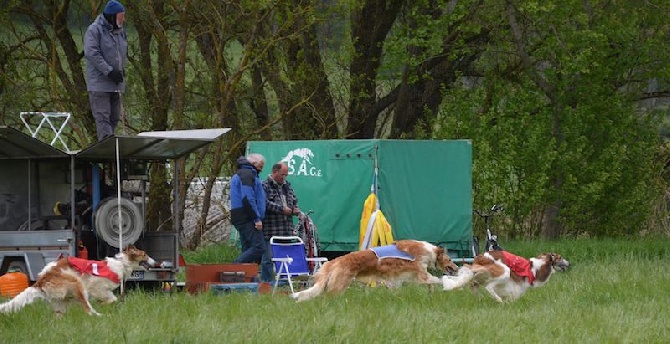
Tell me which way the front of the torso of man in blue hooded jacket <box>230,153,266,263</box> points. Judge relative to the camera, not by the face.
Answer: to the viewer's right

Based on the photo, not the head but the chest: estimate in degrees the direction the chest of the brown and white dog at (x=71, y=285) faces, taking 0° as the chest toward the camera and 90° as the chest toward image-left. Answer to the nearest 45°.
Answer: approximately 270°

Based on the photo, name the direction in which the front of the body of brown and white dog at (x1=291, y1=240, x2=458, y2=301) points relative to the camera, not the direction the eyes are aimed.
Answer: to the viewer's right

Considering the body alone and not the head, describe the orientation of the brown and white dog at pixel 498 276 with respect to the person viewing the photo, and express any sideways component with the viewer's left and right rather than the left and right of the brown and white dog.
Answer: facing to the right of the viewer

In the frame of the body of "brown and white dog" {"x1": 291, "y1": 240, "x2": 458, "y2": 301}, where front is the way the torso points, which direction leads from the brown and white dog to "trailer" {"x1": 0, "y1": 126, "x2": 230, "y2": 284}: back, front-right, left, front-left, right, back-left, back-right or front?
back

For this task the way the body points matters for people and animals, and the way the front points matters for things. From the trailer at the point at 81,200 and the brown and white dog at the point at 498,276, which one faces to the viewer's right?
the brown and white dog
